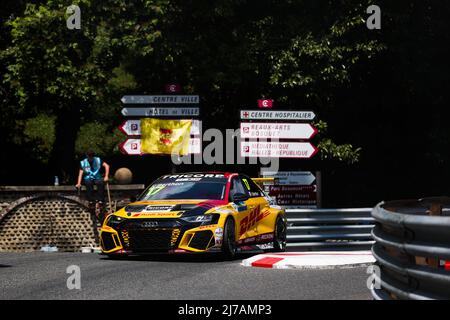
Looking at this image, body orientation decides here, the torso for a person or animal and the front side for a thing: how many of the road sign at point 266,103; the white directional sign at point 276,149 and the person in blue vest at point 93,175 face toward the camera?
3

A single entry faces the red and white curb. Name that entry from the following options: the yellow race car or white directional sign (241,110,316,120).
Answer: the white directional sign

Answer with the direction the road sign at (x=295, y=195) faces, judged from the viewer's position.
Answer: facing the viewer

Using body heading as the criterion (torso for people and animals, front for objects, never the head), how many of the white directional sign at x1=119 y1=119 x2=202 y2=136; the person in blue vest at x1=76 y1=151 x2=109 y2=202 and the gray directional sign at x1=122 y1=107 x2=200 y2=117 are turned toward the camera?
3

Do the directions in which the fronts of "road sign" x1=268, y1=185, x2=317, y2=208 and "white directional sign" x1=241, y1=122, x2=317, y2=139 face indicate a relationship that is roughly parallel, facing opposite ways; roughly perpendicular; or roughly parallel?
roughly parallel

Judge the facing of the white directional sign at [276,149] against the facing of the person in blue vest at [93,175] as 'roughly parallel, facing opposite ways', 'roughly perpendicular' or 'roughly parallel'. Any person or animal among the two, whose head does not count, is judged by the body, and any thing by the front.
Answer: roughly parallel

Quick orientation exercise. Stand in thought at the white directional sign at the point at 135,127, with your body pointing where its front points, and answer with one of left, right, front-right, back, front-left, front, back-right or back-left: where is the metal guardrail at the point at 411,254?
front

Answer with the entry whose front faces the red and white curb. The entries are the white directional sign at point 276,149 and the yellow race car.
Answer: the white directional sign

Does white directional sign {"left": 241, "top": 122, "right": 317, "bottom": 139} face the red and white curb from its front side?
yes

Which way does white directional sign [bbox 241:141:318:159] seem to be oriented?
toward the camera

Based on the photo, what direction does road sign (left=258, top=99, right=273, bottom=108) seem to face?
toward the camera

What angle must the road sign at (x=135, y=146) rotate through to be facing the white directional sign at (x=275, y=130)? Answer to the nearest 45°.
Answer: approximately 90° to its left

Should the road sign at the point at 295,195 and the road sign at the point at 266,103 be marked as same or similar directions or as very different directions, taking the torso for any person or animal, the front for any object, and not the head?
same or similar directions
